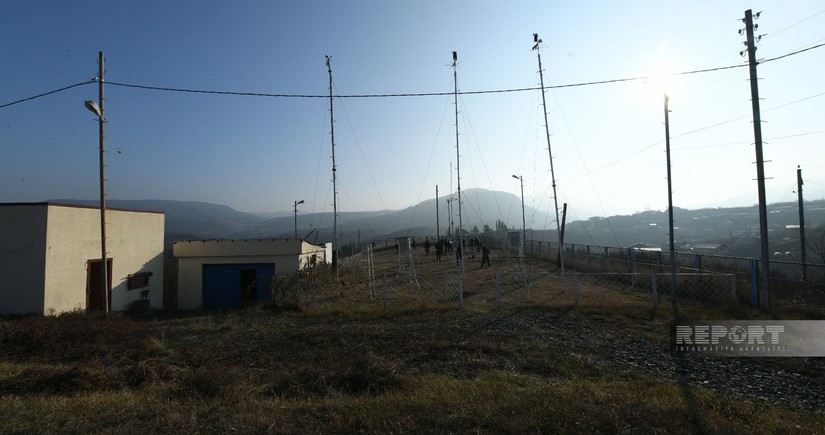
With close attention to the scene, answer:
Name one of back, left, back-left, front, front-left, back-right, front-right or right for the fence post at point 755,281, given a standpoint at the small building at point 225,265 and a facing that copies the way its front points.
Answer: front-left

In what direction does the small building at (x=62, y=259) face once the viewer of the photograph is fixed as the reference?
facing the viewer and to the right of the viewer

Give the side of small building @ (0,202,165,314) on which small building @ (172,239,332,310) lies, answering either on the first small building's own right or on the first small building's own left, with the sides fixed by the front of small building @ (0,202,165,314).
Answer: on the first small building's own left

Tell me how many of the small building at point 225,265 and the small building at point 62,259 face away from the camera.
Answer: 0

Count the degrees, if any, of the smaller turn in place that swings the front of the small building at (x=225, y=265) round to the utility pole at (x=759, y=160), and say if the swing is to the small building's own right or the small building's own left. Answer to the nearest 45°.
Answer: approximately 45° to the small building's own left

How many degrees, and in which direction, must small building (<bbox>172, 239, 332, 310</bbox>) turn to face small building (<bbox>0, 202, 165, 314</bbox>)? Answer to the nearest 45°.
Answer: approximately 45° to its right

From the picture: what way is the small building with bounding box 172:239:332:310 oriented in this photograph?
toward the camera
